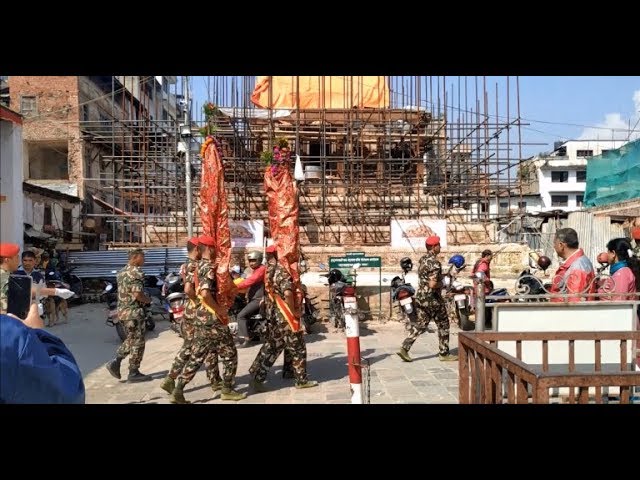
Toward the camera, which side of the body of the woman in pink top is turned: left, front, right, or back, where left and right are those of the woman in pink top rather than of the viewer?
left

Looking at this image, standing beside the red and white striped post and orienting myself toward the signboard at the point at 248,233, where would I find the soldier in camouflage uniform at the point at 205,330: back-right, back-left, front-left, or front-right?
front-left

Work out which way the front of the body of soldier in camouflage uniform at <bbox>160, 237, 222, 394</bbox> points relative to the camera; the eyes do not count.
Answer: to the viewer's right

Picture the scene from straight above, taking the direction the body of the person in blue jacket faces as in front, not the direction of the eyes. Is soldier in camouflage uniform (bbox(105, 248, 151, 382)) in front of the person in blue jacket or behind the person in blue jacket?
in front

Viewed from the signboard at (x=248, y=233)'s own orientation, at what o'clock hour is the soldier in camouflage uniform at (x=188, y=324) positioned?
The soldier in camouflage uniform is roughly at 12 o'clock from the signboard.

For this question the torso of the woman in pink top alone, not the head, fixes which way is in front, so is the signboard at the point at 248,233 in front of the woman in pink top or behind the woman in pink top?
in front

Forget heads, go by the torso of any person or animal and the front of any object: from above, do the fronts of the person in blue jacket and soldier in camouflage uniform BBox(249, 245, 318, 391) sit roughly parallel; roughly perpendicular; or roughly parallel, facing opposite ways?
roughly perpendicular

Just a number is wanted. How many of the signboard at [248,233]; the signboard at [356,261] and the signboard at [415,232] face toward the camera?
3

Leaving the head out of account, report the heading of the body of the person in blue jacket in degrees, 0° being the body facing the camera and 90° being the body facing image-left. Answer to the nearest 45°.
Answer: approximately 180°

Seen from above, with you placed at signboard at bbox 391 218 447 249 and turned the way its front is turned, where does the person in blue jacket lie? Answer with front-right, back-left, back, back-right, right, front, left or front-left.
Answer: front

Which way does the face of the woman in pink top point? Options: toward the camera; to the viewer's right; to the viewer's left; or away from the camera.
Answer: to the viewer's left

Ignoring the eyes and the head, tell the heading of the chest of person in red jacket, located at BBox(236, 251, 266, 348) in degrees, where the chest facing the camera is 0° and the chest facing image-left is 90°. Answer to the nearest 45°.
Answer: approximately 90°

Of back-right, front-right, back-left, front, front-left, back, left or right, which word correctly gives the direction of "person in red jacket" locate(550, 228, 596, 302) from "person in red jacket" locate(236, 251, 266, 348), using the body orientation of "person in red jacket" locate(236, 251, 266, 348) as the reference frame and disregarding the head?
back-left
